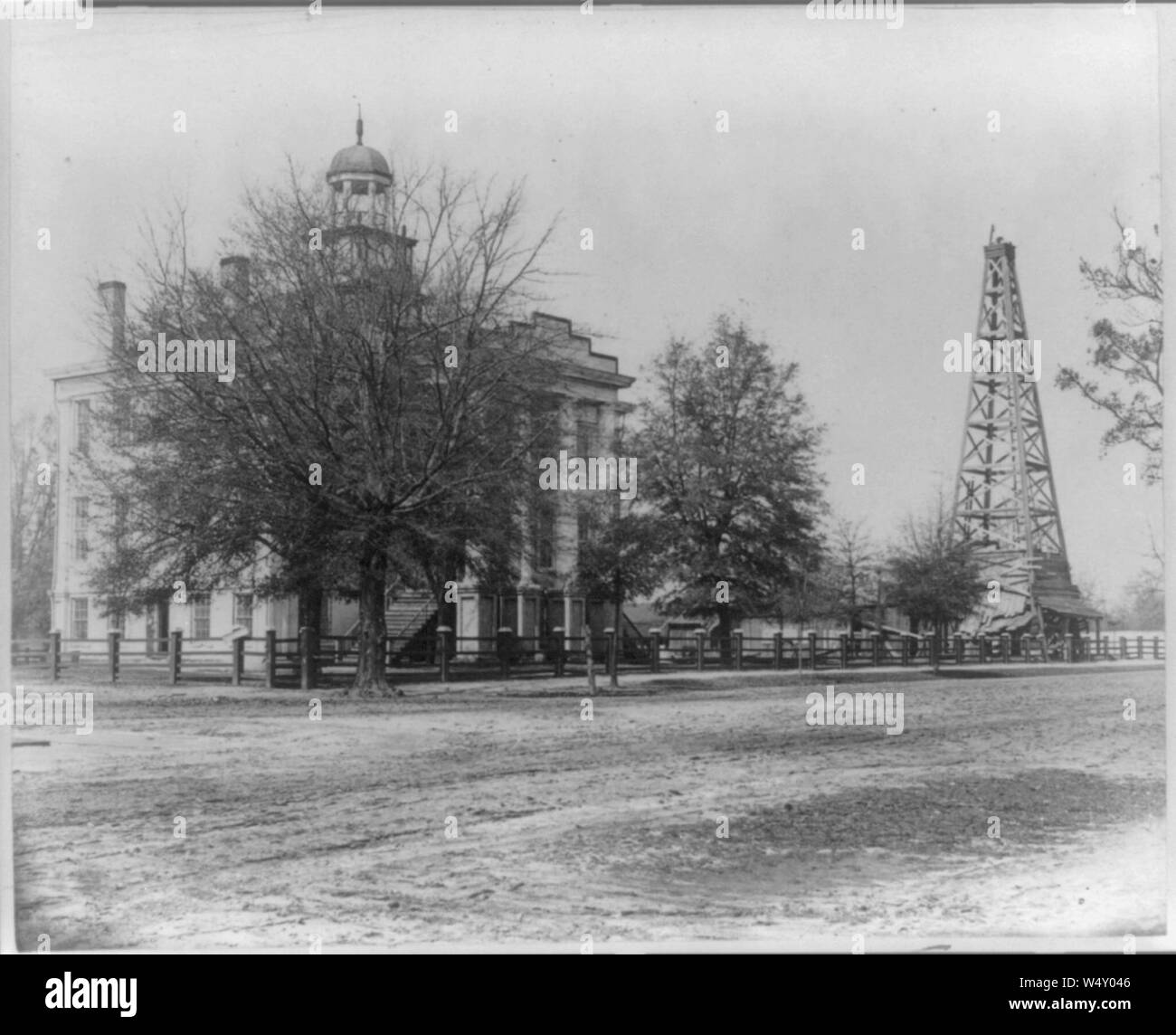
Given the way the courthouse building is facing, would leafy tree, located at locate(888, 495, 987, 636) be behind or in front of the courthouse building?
in front

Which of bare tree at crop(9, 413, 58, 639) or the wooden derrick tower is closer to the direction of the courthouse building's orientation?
the wooden derrick tower

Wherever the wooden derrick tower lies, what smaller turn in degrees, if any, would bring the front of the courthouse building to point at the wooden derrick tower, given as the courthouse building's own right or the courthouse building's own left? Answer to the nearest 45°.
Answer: approximately 45° to the courthouse building's own left

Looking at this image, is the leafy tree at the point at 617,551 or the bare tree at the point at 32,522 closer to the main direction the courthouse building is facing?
the leafy tree

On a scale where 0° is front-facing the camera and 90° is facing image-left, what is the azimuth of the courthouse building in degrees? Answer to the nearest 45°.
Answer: approximately 315°

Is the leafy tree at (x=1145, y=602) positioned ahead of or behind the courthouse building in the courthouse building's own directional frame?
ahead

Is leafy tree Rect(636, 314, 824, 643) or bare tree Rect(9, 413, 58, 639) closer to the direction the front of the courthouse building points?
the leafy tree
